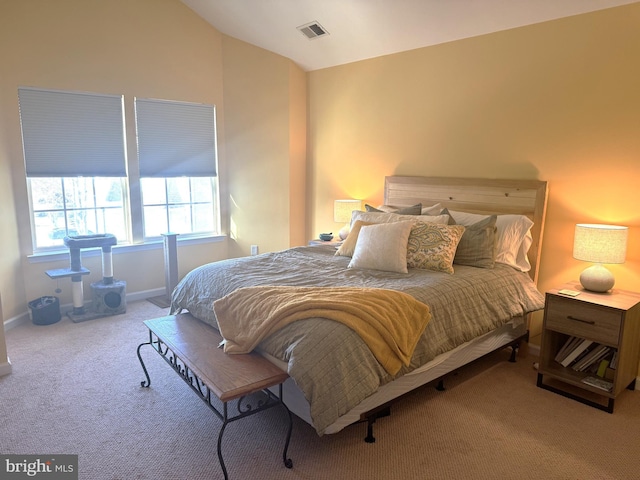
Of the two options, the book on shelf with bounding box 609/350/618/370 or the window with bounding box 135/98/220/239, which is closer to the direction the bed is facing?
the window

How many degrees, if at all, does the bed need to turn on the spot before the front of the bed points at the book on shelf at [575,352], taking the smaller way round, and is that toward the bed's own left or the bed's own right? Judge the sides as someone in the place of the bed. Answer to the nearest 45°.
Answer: approximately 135° to the bed's own left

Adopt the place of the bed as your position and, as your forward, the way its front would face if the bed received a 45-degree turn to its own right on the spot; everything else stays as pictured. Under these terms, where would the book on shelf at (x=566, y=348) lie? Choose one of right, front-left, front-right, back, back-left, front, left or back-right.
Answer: back

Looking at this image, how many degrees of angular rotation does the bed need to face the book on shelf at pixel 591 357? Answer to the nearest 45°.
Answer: approximately 135° to its left

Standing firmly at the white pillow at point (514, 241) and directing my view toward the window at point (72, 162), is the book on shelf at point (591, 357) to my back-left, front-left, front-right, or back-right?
back-left

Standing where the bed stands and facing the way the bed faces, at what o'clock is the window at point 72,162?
The window is roughly at 2 o'clock from the bed.

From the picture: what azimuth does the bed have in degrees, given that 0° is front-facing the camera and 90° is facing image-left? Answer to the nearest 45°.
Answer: approximately 45°

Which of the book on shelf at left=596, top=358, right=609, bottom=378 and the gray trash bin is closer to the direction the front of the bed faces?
the gray trash bin

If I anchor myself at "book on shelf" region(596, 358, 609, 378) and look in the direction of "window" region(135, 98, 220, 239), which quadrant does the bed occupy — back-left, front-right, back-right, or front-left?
front-left

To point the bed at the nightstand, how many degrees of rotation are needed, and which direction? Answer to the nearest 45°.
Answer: approximately 135° to its left
